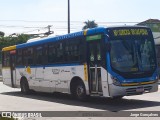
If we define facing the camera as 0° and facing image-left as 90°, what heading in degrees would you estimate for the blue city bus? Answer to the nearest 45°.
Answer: approximately 315°
